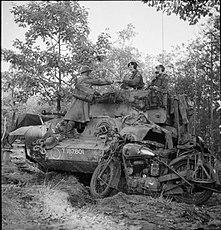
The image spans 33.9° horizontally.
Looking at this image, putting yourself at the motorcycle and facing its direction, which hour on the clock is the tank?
The tank is roughly at 2 o'clock from the motorcycle.

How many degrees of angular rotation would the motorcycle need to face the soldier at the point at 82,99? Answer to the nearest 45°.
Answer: approximately 45° to its right

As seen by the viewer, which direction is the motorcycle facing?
to the viewer's left

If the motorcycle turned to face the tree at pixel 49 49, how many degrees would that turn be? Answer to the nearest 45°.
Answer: approximately 45° to its right
